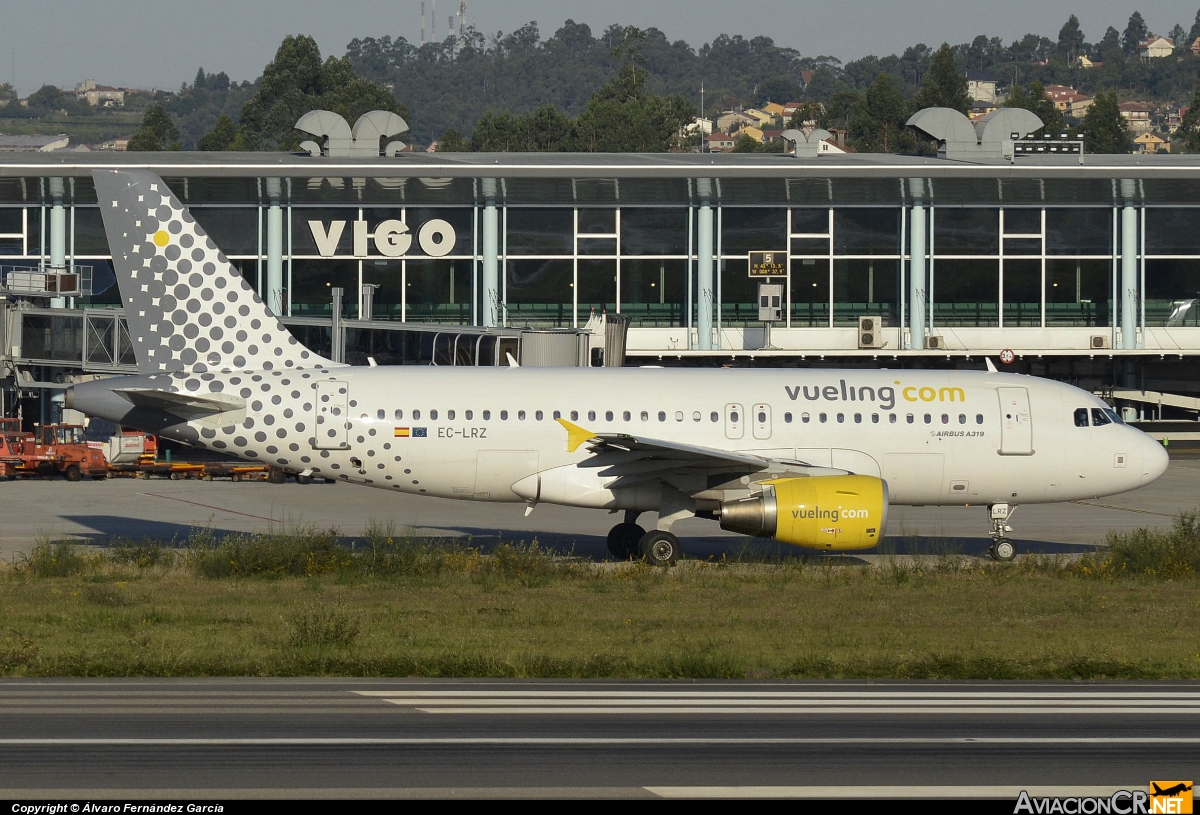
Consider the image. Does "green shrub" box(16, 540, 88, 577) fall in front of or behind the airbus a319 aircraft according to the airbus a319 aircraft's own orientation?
behind

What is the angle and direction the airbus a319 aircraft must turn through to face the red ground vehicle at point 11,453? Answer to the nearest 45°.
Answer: approximately 135° to its left

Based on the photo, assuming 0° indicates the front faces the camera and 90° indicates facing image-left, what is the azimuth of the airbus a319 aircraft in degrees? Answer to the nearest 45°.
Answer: approximately 270°

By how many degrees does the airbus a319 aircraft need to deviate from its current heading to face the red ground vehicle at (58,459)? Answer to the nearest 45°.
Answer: approximately 135° to its left

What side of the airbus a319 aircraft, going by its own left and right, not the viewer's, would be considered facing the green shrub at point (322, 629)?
right
